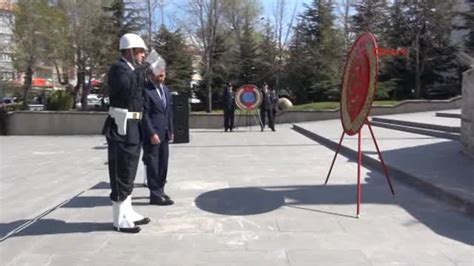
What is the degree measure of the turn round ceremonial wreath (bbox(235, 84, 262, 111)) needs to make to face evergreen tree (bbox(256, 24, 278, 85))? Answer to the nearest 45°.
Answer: approximately 180°

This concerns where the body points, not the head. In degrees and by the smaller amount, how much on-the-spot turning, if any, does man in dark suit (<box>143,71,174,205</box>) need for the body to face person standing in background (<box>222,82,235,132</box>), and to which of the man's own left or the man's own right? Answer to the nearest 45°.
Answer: approximately 135° to the man's own left

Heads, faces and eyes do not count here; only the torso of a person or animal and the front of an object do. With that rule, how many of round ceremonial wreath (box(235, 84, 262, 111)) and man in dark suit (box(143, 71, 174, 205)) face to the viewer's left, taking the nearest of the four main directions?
0

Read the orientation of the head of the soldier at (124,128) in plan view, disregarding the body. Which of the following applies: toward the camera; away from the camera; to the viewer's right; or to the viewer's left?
to the viewer's right

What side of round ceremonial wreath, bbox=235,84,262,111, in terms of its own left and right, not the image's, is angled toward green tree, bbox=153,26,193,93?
back

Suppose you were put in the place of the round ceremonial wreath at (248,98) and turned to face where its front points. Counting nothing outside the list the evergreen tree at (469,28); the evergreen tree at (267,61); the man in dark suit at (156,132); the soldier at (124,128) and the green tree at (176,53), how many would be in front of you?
2

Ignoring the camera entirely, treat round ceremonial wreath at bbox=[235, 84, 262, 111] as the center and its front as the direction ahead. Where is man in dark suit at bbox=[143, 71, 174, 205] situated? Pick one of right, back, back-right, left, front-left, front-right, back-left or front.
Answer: front

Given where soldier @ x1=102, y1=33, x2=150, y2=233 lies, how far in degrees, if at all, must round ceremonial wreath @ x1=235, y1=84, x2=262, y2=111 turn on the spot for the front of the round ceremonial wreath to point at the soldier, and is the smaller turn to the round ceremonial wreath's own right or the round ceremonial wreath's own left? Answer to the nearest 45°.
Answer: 0° — it already faces them

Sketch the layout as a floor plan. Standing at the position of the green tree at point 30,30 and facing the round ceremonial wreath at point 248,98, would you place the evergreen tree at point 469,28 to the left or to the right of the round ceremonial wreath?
left

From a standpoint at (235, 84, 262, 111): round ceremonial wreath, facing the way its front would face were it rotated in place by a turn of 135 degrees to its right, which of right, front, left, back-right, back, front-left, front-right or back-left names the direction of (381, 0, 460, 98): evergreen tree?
right

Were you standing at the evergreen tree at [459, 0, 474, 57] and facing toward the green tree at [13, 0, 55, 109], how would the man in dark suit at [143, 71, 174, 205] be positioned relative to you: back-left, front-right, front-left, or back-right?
front-left

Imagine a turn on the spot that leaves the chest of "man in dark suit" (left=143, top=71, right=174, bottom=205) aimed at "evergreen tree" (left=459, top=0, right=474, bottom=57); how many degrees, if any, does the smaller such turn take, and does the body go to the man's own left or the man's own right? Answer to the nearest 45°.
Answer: approximately 90° to the man's own left

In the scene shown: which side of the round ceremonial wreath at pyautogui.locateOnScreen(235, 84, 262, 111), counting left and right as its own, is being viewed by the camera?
front

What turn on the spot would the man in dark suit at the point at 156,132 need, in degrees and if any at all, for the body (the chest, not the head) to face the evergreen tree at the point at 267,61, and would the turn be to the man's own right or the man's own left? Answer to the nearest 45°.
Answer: approximately 135° to the man's own left

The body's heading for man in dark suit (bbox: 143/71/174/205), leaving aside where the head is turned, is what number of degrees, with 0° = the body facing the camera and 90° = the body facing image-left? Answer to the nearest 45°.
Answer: approximately 315°

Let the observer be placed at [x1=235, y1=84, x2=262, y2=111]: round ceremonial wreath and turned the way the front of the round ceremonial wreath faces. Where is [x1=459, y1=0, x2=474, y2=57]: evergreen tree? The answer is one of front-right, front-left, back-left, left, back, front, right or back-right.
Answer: back-left
